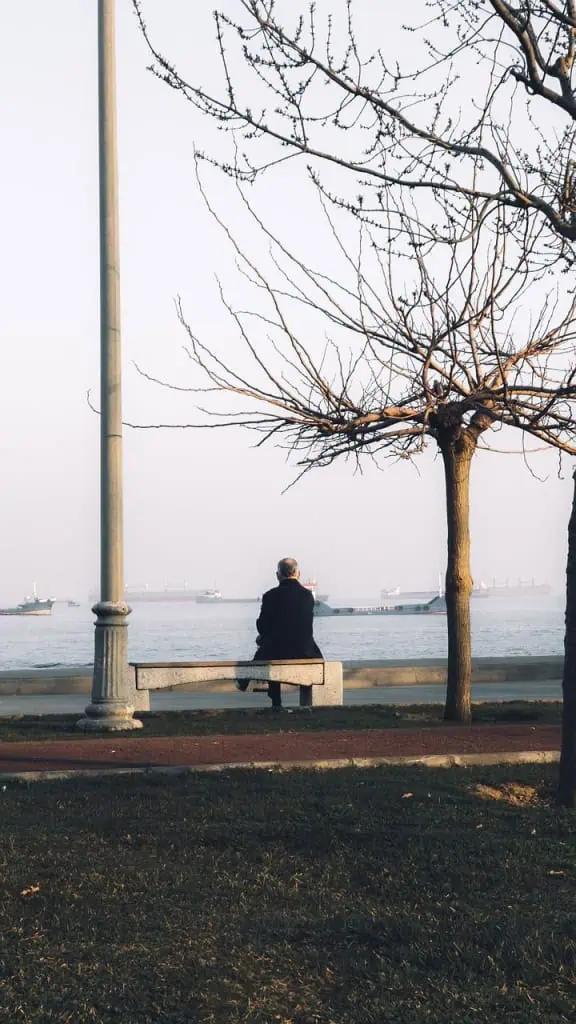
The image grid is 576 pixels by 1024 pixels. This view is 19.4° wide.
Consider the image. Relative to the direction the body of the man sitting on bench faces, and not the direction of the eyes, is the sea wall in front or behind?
in front

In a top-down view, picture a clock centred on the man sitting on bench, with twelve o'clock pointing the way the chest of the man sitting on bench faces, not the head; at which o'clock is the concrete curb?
The concrete curb is roughly at 6 o'clock from the man sitting on bench.

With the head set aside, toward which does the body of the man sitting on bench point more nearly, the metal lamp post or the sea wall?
the sea wall

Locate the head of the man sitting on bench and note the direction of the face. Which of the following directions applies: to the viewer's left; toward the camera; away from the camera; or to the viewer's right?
away from the camera

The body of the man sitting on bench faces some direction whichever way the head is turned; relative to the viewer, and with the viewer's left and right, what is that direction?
facing away from the viewer
